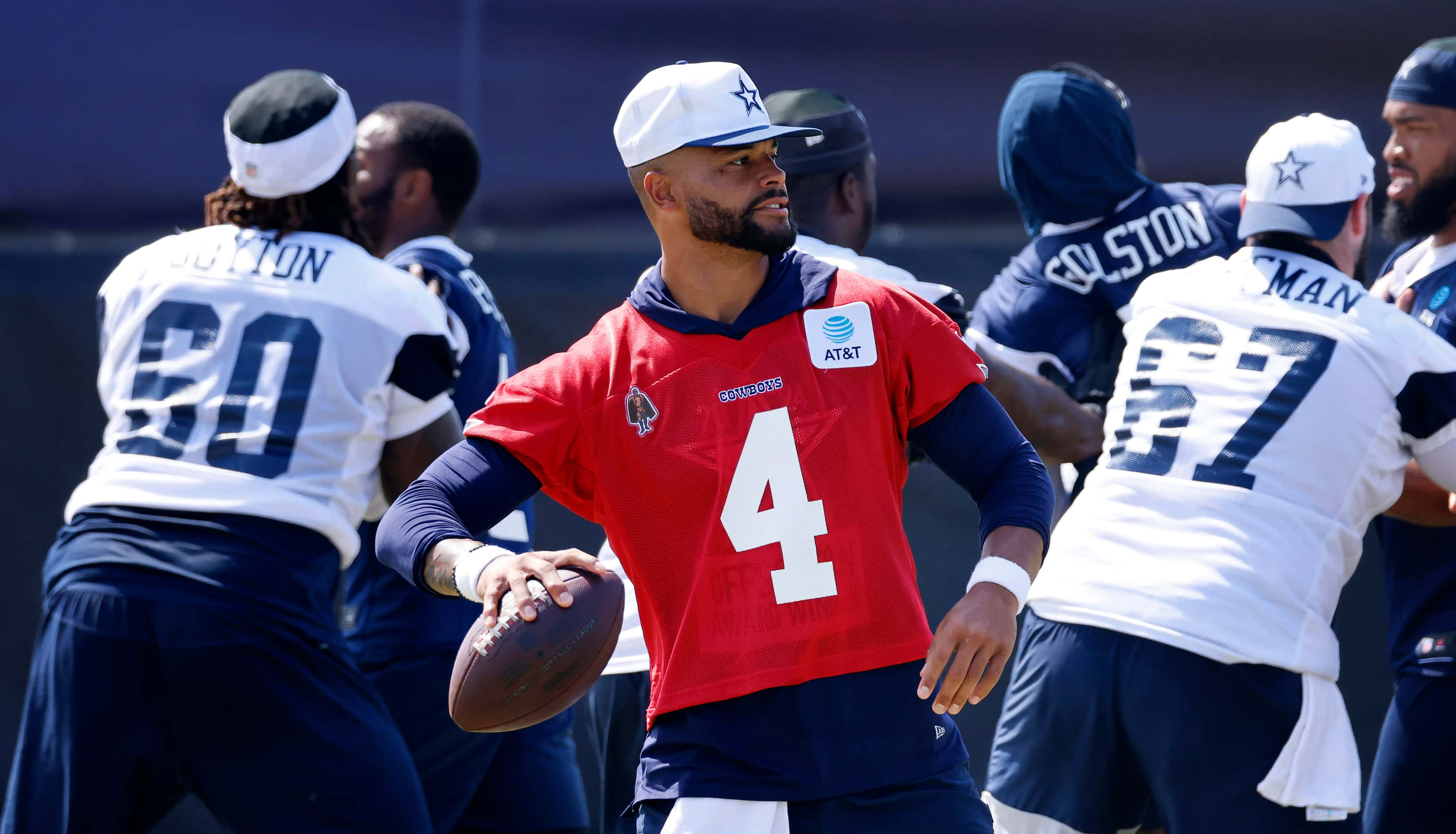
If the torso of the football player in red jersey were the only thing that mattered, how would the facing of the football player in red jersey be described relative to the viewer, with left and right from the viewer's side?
facing the viewer
